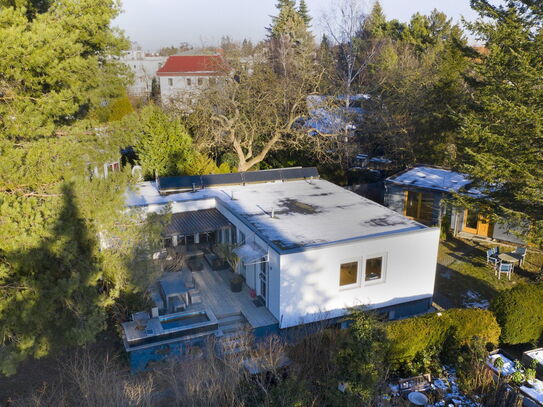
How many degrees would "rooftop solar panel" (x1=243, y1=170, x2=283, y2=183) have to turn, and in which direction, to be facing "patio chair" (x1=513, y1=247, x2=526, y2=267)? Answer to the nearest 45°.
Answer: approximately 90° to its left

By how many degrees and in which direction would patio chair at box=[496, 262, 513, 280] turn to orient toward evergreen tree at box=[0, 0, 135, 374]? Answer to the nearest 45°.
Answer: approximately 135° to its left

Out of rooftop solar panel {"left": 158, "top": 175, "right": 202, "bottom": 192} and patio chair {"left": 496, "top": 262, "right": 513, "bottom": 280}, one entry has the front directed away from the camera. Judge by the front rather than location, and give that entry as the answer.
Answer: the patio chair

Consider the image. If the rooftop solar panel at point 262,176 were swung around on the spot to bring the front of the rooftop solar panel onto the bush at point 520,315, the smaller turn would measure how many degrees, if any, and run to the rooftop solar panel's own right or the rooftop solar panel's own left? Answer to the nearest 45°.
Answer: approximately 45° to the rooftop solar panel's own left

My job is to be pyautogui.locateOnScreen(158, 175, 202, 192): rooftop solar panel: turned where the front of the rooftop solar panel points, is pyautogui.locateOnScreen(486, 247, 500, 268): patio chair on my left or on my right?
on my left

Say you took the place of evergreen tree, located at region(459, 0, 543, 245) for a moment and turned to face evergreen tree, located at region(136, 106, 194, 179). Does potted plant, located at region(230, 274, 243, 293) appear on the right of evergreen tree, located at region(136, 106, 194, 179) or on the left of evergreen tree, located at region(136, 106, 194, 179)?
left

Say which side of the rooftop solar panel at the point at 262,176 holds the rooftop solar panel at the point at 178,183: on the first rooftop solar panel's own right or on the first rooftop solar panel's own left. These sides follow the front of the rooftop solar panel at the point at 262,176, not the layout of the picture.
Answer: on the first rooftop solar panel's own right

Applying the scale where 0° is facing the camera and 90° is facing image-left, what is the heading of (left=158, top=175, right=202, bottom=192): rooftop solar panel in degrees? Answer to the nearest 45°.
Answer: approximately 0°

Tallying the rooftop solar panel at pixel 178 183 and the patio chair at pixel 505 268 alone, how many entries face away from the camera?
1

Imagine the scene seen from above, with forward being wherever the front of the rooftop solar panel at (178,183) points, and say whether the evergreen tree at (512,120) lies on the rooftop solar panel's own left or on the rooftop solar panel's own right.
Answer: on the rooftop solar panel's own left

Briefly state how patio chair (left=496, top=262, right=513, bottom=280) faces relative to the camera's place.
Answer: facing away from the viewer
